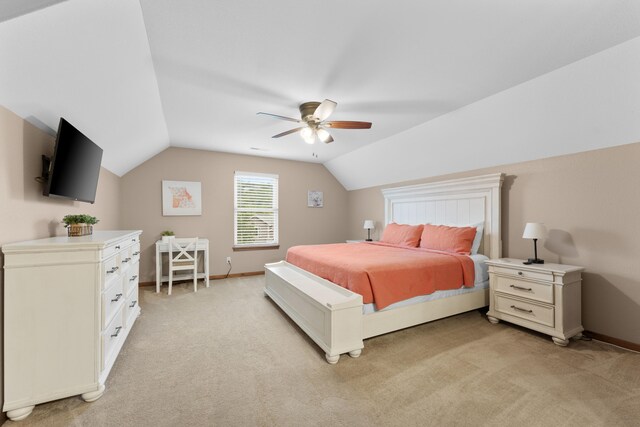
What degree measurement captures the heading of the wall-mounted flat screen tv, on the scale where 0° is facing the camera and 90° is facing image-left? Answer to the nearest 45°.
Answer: approximately 315°

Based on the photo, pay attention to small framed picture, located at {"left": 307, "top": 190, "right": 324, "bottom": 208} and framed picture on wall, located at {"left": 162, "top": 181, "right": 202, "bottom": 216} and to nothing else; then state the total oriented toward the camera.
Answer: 2

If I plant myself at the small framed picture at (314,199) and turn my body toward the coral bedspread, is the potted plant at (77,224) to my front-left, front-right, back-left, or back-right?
front-right

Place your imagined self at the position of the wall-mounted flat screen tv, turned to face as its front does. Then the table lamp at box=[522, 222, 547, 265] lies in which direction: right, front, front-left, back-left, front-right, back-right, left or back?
front

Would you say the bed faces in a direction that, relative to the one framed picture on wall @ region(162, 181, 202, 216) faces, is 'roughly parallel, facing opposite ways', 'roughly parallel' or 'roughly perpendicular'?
roughly perpendicular

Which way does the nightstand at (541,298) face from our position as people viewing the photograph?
facing the viewer and to the left of the viewer

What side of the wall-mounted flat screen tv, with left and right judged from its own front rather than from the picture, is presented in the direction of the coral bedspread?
front

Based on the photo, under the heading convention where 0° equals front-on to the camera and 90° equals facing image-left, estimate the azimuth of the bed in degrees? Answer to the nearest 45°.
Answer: approximately 45°

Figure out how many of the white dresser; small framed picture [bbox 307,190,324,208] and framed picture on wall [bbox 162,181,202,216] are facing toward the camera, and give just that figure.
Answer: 2

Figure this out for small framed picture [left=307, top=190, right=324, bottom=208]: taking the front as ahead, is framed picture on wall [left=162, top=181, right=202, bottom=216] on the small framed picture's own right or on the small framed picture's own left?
on the small framed picture's own right

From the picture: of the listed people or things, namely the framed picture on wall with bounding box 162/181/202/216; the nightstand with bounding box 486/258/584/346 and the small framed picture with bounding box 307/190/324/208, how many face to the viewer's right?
0

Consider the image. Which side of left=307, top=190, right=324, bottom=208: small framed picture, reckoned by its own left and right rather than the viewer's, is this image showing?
front

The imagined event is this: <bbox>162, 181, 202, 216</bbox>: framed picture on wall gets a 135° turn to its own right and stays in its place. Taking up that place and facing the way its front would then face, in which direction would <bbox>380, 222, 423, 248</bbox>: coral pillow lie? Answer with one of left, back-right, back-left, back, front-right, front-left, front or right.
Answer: back

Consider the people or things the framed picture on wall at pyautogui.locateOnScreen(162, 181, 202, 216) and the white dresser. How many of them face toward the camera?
1

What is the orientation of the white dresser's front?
to the viewer's right

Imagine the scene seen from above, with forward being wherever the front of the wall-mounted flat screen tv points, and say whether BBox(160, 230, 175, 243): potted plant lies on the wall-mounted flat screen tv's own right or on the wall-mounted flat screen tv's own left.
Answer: on the wall-mounted flat screen tv's own left
